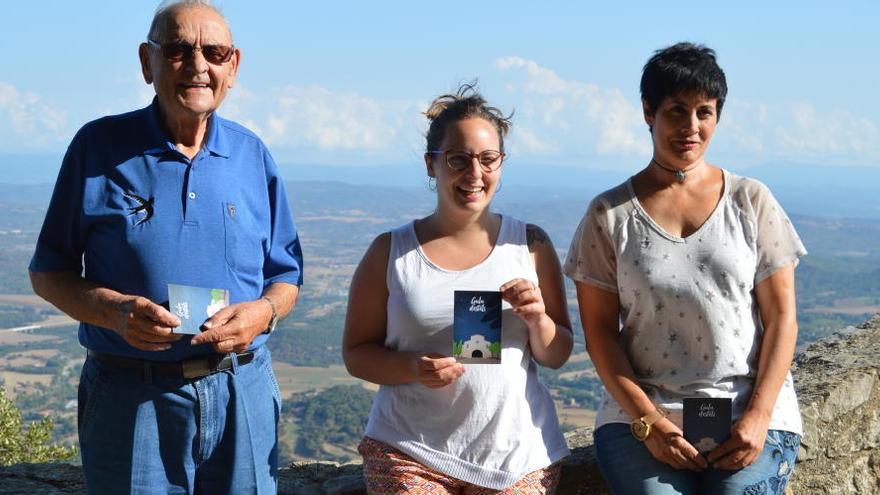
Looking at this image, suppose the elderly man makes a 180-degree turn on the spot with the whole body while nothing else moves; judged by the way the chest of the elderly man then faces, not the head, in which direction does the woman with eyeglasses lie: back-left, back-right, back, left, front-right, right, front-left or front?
right

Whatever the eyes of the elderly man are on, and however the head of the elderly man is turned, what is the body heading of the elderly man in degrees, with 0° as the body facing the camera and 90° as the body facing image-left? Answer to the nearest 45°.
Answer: approximately 0°
